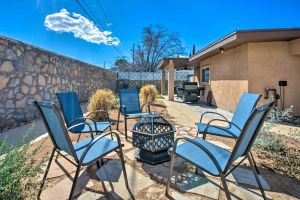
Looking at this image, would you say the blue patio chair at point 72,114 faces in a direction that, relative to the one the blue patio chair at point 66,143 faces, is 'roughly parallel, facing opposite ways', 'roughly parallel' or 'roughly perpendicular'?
roughly perpendicular

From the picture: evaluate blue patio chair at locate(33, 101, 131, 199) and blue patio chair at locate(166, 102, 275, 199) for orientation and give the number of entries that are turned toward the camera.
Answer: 0

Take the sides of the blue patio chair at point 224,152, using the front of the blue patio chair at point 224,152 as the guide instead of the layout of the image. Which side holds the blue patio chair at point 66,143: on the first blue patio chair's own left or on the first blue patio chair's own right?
on the first blue patio chair's own left

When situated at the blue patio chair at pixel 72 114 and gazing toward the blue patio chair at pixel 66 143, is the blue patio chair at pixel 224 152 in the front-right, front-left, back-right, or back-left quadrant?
front-left

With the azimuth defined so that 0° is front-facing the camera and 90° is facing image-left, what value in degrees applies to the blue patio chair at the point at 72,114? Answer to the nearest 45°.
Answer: approximately 315°

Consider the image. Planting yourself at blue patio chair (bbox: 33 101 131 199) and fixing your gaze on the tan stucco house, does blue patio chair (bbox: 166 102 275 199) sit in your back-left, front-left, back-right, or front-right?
front-right

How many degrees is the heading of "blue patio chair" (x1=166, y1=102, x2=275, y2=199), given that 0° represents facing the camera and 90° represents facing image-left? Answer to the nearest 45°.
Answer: approximately 135°

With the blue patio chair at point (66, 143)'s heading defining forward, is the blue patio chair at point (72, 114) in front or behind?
in front

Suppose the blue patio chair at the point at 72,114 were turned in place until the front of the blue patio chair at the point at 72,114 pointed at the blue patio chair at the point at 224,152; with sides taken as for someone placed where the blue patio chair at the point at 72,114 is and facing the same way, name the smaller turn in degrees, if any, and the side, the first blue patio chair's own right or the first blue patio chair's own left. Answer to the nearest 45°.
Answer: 0° — it already faces it

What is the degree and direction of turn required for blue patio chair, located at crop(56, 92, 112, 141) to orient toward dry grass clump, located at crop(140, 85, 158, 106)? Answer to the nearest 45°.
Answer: approximately 90° to its left

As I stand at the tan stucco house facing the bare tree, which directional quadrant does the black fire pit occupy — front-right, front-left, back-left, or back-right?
back-left

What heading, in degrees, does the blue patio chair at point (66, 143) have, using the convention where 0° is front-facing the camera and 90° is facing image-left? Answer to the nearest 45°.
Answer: approximately 225°

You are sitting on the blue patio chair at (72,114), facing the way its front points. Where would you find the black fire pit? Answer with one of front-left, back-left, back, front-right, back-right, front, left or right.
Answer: front

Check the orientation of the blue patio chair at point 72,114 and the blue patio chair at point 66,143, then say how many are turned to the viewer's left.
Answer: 0

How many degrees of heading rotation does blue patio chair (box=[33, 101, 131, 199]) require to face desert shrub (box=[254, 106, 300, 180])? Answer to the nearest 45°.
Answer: approximately 45° to its right

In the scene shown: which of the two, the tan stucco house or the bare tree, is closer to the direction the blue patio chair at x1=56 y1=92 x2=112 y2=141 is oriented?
the tan stucco house

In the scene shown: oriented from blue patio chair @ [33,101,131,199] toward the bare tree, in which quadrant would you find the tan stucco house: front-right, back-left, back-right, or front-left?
front-right

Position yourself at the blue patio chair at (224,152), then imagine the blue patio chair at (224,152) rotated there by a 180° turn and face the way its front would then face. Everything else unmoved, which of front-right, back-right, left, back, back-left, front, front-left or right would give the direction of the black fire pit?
back
